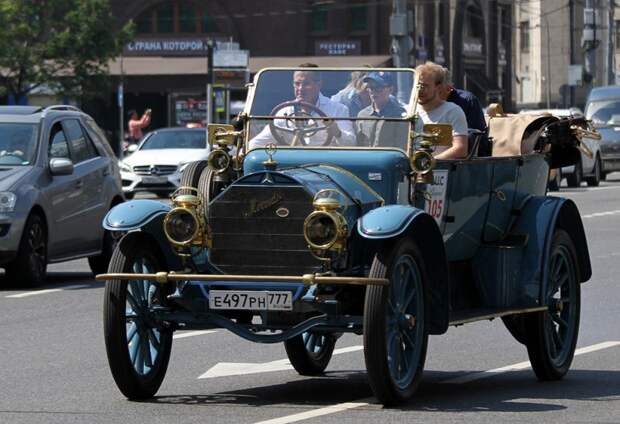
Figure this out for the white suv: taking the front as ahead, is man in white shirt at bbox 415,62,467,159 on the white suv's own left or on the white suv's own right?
on the white suv's own left

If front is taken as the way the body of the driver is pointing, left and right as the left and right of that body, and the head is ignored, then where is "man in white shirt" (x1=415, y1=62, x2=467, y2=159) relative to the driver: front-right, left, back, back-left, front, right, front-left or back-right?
left

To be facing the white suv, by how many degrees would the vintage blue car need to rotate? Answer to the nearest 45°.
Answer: approximately 135° to its right

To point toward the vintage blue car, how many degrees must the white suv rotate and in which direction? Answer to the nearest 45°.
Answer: approximately 45° to its left

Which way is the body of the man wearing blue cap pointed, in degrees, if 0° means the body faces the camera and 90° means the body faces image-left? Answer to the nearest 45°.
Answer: approximately 45°

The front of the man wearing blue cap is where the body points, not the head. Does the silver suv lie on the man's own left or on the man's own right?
on the man's own right

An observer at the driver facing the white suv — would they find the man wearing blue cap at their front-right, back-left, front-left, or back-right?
back-right
